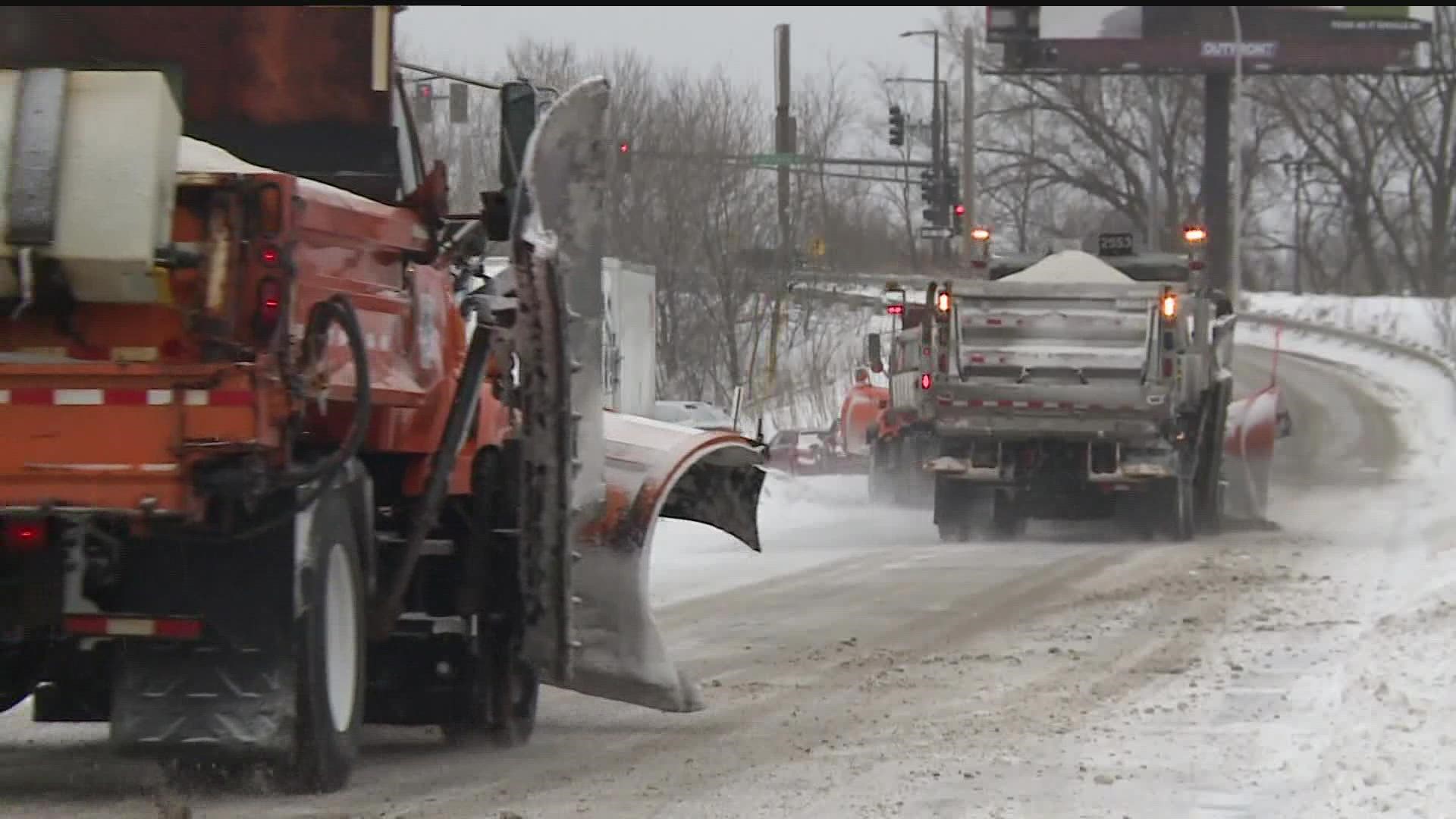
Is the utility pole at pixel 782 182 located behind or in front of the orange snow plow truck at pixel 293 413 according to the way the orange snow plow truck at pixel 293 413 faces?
in front

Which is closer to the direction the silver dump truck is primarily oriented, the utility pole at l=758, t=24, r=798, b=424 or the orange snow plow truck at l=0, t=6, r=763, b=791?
the utility pole

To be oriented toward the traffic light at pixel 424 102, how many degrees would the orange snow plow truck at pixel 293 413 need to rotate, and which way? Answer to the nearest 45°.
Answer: approximately 45° to its left

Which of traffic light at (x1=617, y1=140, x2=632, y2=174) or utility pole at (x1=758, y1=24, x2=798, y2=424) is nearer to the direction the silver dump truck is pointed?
the utility pole

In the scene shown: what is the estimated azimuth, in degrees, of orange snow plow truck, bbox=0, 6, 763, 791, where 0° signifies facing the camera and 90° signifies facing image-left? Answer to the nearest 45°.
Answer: approximately 225°

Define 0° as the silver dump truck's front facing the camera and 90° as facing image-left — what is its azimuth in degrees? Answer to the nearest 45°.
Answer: approximately 180°

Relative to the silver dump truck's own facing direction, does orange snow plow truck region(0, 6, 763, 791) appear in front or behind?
behind

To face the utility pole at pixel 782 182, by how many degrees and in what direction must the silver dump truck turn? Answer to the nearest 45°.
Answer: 0° — it already faces it

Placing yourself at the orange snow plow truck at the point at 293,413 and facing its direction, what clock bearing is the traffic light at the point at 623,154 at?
The traffic light is roughly at 11 o'clock from the orange snow plow truck.

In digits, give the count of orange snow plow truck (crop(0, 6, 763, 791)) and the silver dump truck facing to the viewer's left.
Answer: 0

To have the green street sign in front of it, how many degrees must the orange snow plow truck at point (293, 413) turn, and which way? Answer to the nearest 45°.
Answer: approximately 45° to its left

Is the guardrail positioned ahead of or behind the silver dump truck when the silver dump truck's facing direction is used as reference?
ahead

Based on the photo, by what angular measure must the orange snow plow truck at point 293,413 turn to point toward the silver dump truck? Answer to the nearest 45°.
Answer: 0° — it already faces it

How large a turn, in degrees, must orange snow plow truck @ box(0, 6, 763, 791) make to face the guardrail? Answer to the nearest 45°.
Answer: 0° — it already faces it
